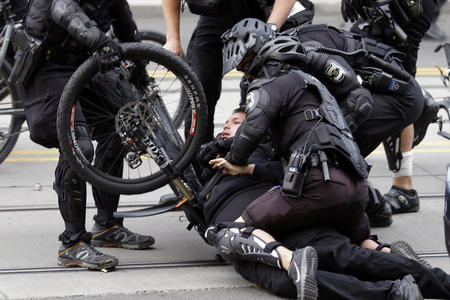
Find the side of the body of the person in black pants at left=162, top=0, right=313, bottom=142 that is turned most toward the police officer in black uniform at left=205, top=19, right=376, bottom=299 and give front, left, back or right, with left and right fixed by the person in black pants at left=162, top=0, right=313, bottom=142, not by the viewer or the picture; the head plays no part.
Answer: front

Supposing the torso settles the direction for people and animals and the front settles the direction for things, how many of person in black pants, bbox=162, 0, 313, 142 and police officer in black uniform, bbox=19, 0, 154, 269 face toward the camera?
1

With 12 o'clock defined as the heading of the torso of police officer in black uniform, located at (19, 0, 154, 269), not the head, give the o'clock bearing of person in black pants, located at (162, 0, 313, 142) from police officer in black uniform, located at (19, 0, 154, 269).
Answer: person in black pants, located at (162, 0, 313, 142) is roughly at 11 o'clock from police officer in black uniform, located at (19, 0, 154, 269).

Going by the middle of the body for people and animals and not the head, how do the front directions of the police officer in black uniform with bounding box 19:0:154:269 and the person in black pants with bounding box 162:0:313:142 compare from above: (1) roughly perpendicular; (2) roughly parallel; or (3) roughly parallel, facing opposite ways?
roughly perpendicular

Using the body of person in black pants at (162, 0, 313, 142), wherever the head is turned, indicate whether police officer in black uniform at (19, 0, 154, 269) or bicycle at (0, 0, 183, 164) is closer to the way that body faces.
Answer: the police officer in black uniform

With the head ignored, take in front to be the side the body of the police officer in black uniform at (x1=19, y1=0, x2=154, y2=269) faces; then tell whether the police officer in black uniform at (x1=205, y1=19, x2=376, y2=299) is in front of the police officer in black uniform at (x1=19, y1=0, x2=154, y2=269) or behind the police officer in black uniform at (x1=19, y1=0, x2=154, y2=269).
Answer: in front

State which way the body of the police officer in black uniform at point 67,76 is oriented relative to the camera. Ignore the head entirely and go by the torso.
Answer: to the viewer's right

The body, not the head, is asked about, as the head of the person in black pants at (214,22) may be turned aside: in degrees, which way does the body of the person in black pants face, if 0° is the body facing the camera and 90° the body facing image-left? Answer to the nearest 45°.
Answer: approximately 0°
